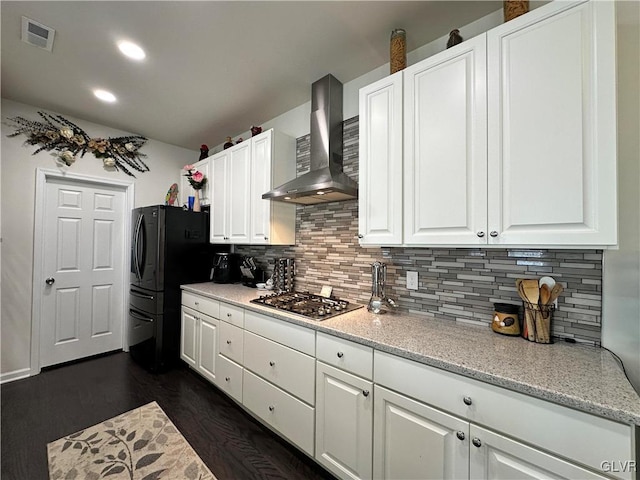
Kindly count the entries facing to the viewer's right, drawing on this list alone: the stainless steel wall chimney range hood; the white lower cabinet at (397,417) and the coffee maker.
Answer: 0

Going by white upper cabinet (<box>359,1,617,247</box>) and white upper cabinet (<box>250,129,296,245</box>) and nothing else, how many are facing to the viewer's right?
0

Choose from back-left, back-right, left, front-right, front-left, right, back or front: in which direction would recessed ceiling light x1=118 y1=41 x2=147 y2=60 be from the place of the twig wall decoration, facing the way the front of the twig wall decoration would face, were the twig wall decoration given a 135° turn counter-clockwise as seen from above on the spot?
back-right

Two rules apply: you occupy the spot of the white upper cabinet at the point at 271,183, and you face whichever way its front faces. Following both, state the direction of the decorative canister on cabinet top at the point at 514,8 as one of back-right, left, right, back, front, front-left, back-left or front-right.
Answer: left

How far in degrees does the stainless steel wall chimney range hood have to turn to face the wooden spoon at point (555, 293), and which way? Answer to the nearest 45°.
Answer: approximately 90° to its left

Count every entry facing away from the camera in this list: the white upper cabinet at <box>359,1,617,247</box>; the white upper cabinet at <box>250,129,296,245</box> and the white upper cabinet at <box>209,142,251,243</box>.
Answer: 0

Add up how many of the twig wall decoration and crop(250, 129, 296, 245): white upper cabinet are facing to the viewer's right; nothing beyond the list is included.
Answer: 0

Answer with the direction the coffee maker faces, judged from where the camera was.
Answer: facing the viewer and to the left of the viewer

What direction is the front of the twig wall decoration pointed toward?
toward the camera

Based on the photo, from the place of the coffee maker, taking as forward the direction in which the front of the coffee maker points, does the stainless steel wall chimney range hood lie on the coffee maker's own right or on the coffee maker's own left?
on the coffee maker's own left

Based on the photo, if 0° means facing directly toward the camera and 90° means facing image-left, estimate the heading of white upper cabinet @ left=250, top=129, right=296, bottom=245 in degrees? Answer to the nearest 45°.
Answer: approximately 45°

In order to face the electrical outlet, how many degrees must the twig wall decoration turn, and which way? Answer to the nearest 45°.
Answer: approximately 45° to its left

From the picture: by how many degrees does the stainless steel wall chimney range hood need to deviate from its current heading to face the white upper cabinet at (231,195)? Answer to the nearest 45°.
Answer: approximately 90° to its right

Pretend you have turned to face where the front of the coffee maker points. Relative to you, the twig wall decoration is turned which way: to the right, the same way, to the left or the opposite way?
to the left

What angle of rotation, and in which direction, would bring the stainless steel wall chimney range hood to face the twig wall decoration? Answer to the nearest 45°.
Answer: approximately 45° to its right

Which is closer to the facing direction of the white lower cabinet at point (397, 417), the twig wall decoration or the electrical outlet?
the twig wall decoration

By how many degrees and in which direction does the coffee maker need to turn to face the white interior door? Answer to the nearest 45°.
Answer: approximately 45° to its right

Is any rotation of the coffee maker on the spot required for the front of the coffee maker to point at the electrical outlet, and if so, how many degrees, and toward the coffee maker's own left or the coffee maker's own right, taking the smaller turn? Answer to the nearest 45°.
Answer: approximately 90° to the coffee maker's own left
